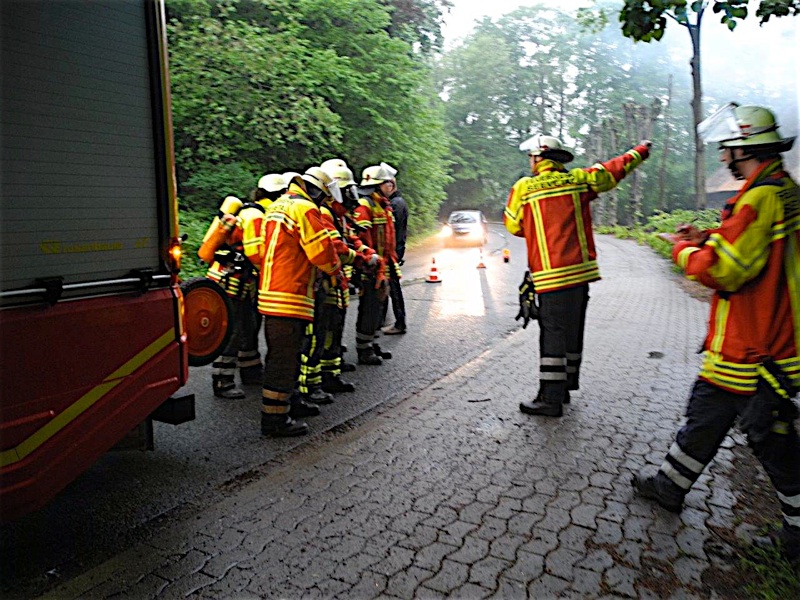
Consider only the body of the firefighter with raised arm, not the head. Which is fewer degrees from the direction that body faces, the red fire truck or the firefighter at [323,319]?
the firefighter

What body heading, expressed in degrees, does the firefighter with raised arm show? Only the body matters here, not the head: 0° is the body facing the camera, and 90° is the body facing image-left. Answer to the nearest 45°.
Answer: approximately 135°

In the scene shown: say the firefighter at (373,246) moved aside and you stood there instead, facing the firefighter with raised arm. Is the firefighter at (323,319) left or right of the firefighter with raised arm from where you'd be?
right

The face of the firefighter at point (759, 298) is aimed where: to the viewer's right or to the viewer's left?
to the viewer's left
